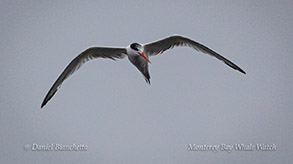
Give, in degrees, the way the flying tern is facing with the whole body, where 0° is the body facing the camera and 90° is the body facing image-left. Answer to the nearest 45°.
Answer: approximately 0°
